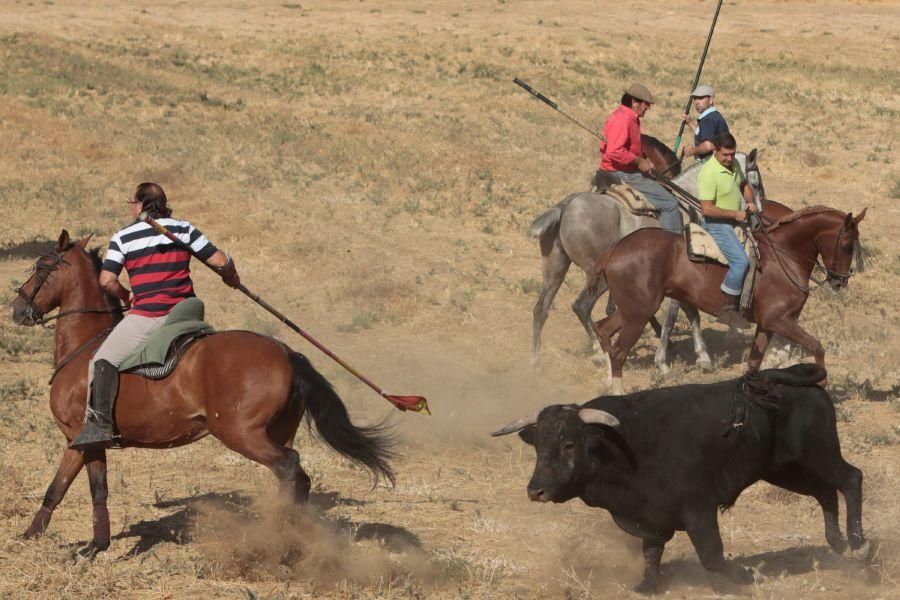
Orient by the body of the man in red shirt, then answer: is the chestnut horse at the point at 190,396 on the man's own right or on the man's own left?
on the man's own right

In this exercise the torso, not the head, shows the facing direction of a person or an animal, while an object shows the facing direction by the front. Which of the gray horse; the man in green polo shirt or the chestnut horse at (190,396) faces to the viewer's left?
the chestnut horse

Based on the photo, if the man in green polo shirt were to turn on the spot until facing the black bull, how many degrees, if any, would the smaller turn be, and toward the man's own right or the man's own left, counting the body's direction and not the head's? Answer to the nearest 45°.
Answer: approximately 45° to the man's own right

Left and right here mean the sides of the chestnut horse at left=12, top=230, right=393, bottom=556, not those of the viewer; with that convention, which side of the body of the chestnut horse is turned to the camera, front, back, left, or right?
left

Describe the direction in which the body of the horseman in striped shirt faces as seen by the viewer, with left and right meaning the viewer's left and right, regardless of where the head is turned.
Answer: facing away from the viewer and to the left of the viewer

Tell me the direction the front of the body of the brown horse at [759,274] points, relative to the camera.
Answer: to the viewer's right

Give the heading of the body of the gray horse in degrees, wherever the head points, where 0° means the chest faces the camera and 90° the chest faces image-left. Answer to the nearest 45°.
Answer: approximately 270°

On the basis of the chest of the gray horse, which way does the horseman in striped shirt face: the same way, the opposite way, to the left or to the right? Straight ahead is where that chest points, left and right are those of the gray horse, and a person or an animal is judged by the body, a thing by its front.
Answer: the opposite way

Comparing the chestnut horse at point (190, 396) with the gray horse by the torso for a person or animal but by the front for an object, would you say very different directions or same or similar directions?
very different directions

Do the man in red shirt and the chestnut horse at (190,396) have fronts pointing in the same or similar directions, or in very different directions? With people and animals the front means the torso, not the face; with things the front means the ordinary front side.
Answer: very different directions

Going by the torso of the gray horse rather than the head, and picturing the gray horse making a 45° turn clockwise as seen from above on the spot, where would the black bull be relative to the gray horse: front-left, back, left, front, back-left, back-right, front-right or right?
front-right

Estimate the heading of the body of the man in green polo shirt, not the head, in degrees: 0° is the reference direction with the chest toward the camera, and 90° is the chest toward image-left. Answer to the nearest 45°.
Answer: approximately 315°

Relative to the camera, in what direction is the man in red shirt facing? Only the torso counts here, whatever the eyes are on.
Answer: to the viewer's right

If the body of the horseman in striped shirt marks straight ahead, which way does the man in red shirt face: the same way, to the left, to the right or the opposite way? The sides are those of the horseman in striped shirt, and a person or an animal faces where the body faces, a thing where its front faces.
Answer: the opposite way

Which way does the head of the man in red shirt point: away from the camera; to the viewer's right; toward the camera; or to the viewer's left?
to the viewer's right

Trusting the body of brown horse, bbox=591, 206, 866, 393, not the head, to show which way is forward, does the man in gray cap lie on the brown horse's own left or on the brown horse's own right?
on the brown horse's own left

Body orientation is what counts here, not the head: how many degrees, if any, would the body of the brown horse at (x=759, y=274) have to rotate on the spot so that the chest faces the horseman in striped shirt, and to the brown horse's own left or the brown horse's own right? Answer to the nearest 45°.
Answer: approximately 135° to the brown horse's own right

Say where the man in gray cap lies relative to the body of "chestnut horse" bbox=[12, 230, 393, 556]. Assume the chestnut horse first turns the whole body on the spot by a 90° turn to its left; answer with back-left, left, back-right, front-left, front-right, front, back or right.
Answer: back-left
